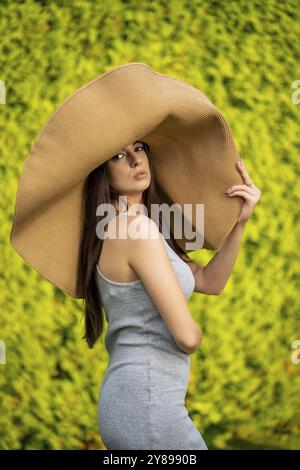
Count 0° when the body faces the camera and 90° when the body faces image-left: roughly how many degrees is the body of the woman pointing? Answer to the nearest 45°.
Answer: approximately 270°
